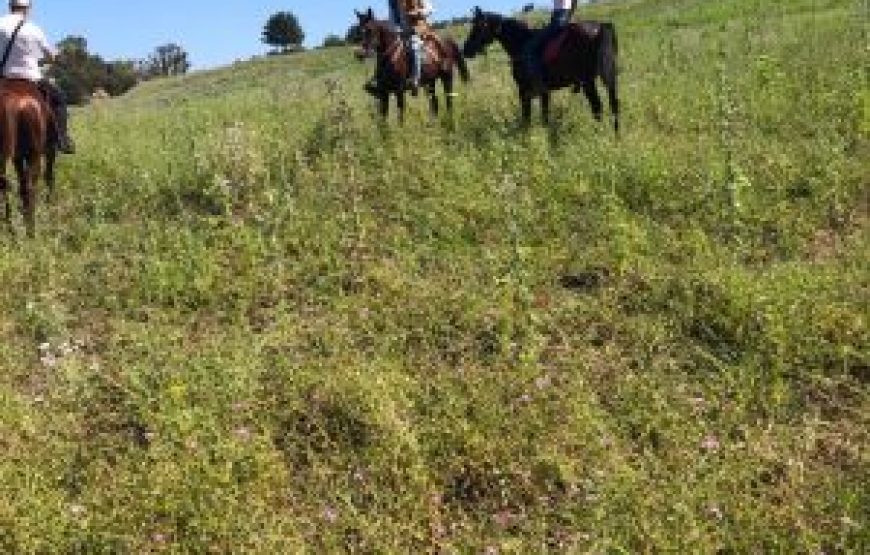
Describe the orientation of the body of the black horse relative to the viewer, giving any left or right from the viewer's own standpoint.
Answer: facing to the left of the viewer

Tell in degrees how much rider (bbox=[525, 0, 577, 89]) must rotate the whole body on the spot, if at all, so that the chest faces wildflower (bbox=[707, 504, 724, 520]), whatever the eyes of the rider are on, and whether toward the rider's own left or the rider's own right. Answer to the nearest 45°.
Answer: approximately 90° to the rider's own left

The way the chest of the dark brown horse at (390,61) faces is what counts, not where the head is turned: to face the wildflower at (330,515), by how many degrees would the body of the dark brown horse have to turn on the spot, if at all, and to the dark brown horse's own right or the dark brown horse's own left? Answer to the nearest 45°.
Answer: approximately 45° to the dark brown horse's own left

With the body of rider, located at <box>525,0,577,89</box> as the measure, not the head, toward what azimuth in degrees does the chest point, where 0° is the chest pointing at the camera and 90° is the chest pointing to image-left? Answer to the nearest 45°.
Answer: approximately 90°

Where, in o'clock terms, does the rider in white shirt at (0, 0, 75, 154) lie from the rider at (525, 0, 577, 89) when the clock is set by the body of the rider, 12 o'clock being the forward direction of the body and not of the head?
The rider in white shirt is roughly at 11 o'clock from the rider.

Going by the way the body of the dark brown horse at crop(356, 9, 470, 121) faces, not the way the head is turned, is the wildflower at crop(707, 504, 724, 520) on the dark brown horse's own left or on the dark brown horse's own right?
on the dark brown horse's own left

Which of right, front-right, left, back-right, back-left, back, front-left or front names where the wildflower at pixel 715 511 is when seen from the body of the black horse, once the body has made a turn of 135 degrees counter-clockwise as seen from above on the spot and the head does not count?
front-right

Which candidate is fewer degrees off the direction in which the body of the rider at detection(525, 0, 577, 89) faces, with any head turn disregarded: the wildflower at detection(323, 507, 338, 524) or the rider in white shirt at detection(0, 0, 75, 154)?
the rider in white shirt

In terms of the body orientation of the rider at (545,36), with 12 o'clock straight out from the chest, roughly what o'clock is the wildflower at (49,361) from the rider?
The wildflower is roughly at 10 o'clock from the rider.

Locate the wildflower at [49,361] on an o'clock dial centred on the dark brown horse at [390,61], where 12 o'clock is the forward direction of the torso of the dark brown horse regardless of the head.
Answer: The wildflower is roughly at 11 o'clock from the dark brown horse.

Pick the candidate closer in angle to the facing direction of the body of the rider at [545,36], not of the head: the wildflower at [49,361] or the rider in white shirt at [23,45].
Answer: the rider in white shirt

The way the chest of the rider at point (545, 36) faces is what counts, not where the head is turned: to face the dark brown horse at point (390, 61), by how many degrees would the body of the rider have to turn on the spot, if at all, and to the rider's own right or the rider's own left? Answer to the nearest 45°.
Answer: approximately 45° to the rider's own right
